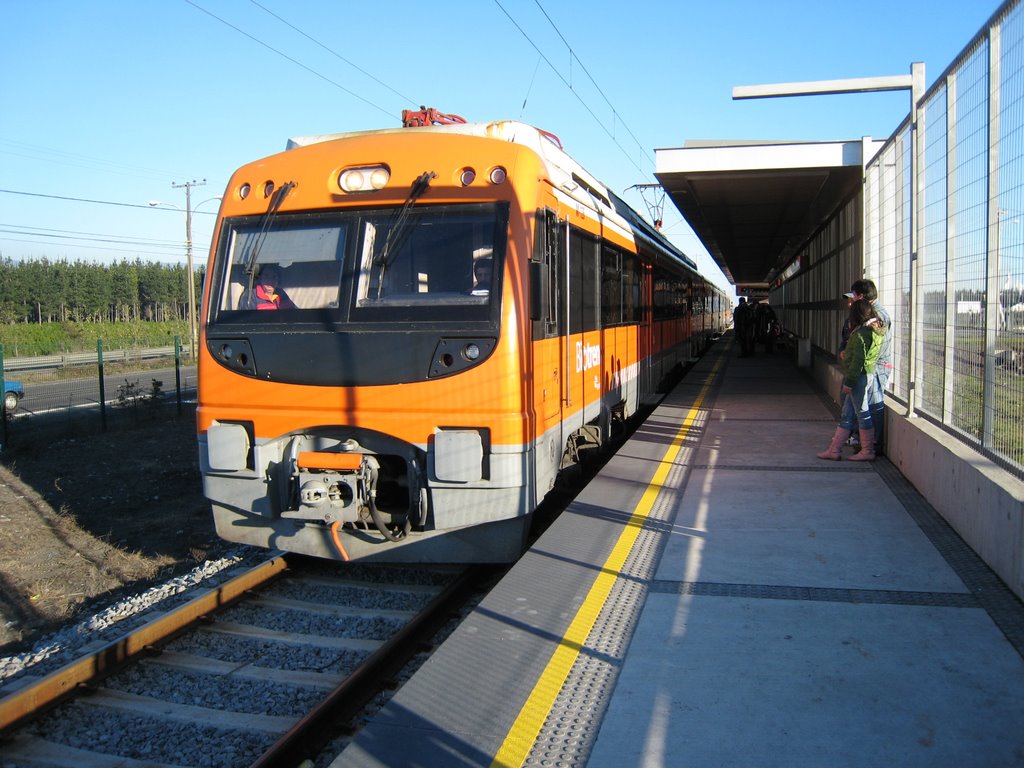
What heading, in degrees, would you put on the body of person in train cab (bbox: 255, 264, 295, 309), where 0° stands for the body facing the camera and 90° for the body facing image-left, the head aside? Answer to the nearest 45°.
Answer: approximately 0°

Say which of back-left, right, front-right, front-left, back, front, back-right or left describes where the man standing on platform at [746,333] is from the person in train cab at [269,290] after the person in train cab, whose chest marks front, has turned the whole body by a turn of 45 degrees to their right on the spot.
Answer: back

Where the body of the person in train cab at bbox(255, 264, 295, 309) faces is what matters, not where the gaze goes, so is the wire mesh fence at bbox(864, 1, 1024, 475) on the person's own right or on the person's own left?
on the person's own left

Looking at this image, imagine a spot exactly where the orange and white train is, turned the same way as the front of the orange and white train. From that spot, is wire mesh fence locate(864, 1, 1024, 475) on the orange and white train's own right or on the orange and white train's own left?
on the orange and white train's own left

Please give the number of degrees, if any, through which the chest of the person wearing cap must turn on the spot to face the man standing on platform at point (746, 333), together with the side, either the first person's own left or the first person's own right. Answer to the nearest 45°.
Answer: approximately 90° to the first person's own right

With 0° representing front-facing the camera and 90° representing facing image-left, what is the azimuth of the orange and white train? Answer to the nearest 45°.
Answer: approximately 45°

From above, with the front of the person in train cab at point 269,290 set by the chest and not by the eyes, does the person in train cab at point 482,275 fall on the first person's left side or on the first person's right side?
on the first person's left side

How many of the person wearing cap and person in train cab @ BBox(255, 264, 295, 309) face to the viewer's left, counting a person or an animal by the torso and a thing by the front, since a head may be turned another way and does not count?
1

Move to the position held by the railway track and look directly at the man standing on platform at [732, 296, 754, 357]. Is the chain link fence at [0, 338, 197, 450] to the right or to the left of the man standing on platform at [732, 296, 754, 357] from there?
left

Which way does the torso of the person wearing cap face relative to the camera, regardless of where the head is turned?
to the viewer's left
